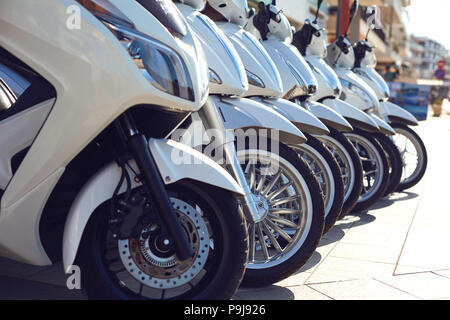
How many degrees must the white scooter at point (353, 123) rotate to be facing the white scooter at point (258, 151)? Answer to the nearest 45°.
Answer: approximately 45° to its right

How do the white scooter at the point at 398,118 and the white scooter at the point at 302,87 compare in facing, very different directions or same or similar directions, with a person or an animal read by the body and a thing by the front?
same or similar directions

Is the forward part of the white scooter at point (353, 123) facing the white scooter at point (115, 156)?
no

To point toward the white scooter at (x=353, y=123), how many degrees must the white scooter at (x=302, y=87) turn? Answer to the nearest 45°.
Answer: approximately 90° to its left

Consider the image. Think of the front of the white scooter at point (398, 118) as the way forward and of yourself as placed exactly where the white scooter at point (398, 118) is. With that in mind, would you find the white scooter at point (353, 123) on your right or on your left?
on your right

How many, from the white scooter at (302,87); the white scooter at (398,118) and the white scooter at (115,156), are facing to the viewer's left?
0

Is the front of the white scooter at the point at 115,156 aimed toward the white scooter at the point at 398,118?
no
